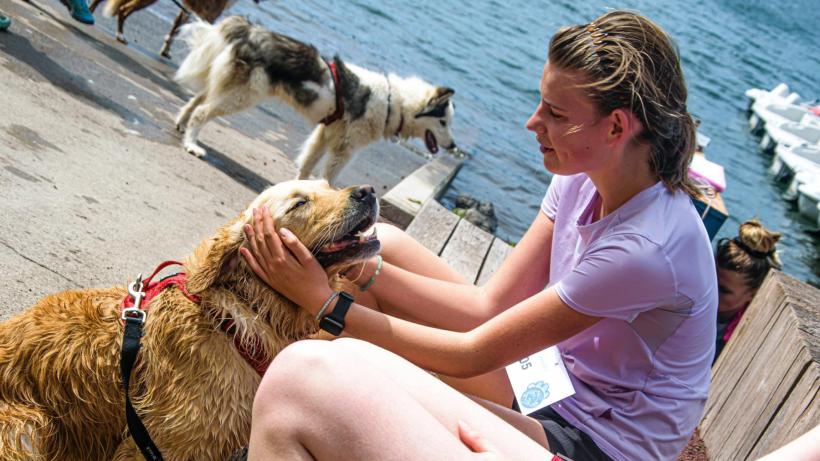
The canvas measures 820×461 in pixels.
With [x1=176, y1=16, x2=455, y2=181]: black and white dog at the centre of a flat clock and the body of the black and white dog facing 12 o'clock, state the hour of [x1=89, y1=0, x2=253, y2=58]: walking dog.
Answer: The walking dog is roughly at 8 o'clock from the black and white dog.

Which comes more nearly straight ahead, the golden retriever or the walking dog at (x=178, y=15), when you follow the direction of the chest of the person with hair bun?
the golden retriever

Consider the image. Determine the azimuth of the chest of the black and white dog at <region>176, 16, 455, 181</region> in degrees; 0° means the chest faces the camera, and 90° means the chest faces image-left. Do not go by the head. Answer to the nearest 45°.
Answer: approximately 270°

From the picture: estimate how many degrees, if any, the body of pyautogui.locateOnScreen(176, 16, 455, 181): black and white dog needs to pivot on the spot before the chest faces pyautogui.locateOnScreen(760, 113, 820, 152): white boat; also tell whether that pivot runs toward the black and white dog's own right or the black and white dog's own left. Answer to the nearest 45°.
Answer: approximately 45° to the black and white dog's own left

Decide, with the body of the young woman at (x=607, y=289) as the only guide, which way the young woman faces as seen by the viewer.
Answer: to the viewer's left

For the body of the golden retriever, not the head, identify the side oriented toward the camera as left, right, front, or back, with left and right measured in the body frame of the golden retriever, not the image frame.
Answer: right

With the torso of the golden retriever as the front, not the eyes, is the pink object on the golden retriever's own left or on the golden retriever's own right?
on the golden retriever's own left

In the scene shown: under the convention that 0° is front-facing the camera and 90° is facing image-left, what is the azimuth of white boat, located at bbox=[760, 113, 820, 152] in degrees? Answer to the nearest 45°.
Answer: approximately 90°
